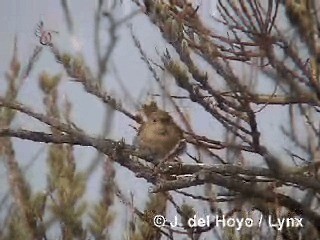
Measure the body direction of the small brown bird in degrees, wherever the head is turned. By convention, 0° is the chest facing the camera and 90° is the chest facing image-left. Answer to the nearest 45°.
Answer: approximately 0°
